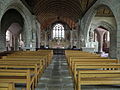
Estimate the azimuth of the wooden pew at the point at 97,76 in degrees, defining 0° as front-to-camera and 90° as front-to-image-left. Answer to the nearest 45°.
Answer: approximately 180°
